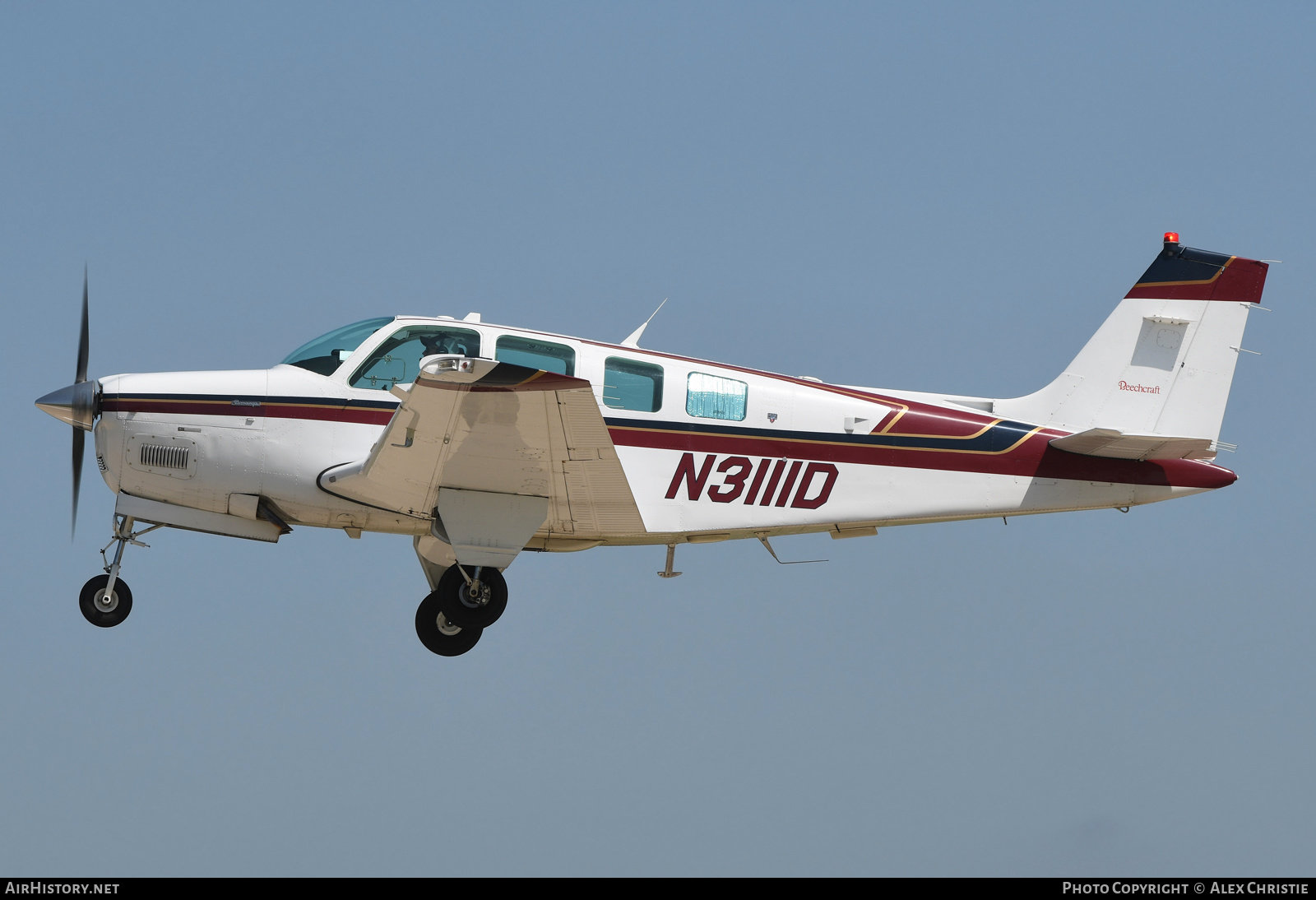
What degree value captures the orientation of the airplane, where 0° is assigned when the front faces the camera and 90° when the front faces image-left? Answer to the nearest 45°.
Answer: approximately 90°
